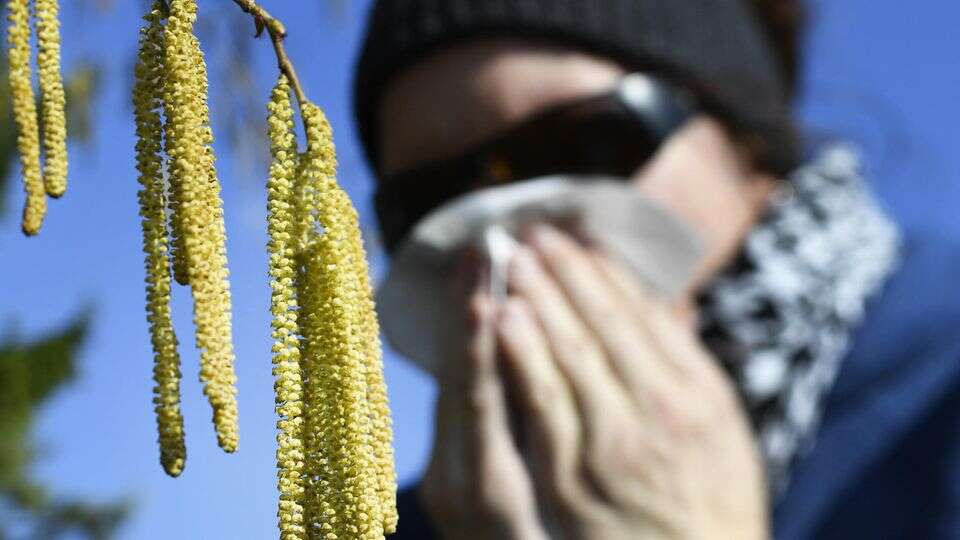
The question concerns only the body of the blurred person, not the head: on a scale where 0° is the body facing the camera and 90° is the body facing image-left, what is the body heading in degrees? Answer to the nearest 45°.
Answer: approximately 45°

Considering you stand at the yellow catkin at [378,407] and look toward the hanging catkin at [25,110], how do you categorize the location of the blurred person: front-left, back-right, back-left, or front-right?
back-right

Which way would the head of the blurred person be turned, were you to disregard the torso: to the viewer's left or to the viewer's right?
to the viewer's left
